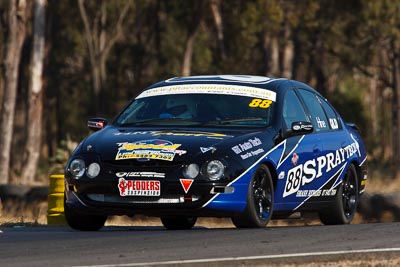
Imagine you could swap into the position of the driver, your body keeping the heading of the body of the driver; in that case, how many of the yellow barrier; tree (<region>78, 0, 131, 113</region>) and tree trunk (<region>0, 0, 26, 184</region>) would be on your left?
0

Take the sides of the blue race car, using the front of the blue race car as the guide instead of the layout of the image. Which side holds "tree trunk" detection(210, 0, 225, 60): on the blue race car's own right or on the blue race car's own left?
on the blue race car's own right

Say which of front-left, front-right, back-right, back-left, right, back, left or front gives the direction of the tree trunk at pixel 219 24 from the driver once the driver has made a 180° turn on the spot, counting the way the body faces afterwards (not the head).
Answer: front-left

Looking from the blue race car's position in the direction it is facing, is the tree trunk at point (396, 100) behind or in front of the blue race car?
behind

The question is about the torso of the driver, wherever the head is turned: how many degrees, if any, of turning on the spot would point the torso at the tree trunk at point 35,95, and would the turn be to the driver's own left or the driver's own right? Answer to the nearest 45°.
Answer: approximately 135° to the driver's own right

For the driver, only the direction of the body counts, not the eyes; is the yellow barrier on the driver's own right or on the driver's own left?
on the driver's own right

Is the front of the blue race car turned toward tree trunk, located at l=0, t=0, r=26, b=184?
no

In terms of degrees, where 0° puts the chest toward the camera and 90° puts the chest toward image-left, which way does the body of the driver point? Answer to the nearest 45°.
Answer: approximately 45°

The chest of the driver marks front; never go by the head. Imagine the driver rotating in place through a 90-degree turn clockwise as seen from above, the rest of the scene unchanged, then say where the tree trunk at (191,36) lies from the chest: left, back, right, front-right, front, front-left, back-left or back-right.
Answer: front-right

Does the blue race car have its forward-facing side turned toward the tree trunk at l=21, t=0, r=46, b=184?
no

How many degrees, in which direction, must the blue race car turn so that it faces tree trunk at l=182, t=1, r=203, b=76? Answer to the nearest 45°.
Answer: approximately 135° to its right

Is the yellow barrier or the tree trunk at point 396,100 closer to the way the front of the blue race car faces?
the yellow barrier

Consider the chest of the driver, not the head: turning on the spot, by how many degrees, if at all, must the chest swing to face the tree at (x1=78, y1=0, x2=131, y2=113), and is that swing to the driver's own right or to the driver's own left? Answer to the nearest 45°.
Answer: approximately 135° to the driver's own right

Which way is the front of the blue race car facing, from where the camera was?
facing the viewer and to the left of the viewer
